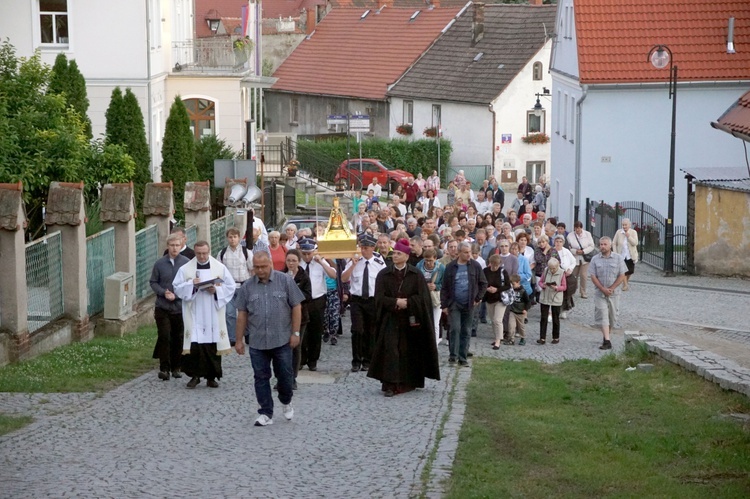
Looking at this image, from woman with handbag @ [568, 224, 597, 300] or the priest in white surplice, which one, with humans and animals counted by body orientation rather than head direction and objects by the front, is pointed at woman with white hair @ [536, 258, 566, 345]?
the woman with handbag

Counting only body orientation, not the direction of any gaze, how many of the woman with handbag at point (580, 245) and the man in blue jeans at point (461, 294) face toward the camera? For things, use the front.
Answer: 2

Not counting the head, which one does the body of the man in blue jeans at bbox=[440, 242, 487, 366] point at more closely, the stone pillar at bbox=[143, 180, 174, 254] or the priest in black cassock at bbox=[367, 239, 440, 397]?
the priest in black cassock

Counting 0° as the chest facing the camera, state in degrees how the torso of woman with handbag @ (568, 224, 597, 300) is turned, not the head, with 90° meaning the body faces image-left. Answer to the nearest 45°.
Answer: approximately 0°

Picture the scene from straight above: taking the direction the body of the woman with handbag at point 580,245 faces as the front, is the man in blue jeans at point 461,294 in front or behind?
in front

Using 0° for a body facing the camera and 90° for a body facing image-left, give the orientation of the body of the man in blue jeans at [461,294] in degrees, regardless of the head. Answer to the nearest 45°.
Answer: approximately 0°

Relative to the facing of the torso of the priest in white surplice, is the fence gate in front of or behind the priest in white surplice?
behind

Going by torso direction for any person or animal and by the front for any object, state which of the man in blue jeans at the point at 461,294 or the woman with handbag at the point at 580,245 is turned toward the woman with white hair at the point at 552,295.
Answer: the woman with handbag

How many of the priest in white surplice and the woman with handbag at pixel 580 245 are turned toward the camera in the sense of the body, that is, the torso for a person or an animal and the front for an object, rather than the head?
2

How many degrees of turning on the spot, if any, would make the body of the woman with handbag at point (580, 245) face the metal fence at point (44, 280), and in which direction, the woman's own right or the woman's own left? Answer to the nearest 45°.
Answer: approximately 45° to the woman's own right
